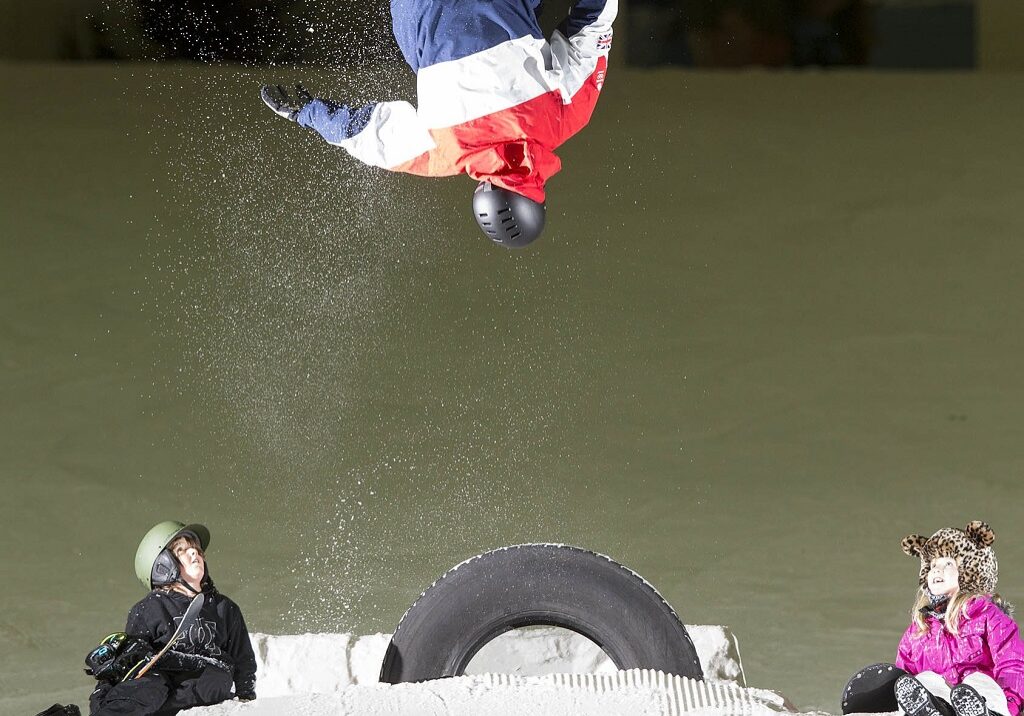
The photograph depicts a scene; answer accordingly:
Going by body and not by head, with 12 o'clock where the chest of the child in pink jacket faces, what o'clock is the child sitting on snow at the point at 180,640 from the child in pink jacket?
The child sitting on snow is roughly at 1 o'clock from the child in pink jacket.

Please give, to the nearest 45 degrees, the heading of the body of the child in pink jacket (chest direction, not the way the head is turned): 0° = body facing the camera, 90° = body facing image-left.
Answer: approximately 45°

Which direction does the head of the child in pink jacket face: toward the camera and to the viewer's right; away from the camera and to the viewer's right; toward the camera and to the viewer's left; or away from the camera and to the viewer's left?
toward the camera and to the viewer's left

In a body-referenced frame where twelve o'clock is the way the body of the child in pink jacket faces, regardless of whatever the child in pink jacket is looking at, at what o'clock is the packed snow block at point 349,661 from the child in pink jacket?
The packed snow block is roughly at 2 o'clock from the child in pink jacket.

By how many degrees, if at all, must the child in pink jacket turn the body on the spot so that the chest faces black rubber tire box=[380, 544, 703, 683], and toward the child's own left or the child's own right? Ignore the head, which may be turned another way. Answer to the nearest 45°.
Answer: approximately 45° to the child's own right

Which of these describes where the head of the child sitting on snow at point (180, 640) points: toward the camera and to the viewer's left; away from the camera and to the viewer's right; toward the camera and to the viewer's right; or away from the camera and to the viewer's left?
toward the camera and to the viewer's right

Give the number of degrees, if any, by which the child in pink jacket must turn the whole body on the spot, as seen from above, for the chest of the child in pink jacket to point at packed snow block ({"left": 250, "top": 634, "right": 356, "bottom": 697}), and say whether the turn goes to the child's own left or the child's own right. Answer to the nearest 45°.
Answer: approximately 45° to the child's own right
